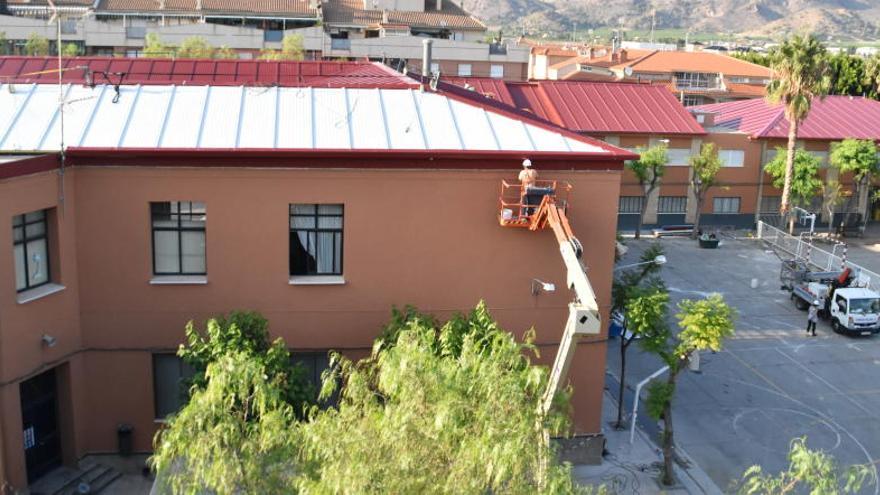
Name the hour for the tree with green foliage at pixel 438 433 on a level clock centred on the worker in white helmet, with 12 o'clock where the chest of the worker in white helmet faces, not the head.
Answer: The tree with green foliage is roughly at 6 o'clock from the worker in white helmet.

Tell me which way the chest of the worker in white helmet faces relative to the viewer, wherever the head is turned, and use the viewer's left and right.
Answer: facing away from the viewer

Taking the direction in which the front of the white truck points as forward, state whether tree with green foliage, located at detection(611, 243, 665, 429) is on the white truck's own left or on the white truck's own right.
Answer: on the white truck's own right

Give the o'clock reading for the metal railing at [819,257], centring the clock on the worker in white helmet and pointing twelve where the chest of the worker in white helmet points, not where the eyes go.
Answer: The metal railing is roughly at 1 o'clock from the worker in white helmet.

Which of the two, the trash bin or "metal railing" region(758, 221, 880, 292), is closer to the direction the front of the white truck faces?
the trash bin

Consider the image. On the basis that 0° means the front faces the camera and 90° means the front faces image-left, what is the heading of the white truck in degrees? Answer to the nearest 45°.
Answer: approximately 315°

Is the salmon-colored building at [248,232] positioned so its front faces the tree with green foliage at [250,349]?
yes

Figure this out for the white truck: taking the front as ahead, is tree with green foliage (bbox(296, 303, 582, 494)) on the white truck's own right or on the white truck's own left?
on the white truck's own right

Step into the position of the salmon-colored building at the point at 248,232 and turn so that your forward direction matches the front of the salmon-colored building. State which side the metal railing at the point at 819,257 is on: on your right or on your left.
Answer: on your left

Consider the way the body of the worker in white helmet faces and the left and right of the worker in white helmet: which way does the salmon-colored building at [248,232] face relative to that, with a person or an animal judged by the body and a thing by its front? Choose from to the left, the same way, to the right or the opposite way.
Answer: the opposite way

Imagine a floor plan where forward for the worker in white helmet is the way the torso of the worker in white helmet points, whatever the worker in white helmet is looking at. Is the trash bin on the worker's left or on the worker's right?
on the worker's left

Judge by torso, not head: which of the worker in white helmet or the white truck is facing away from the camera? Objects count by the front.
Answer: the worker in white helmet
